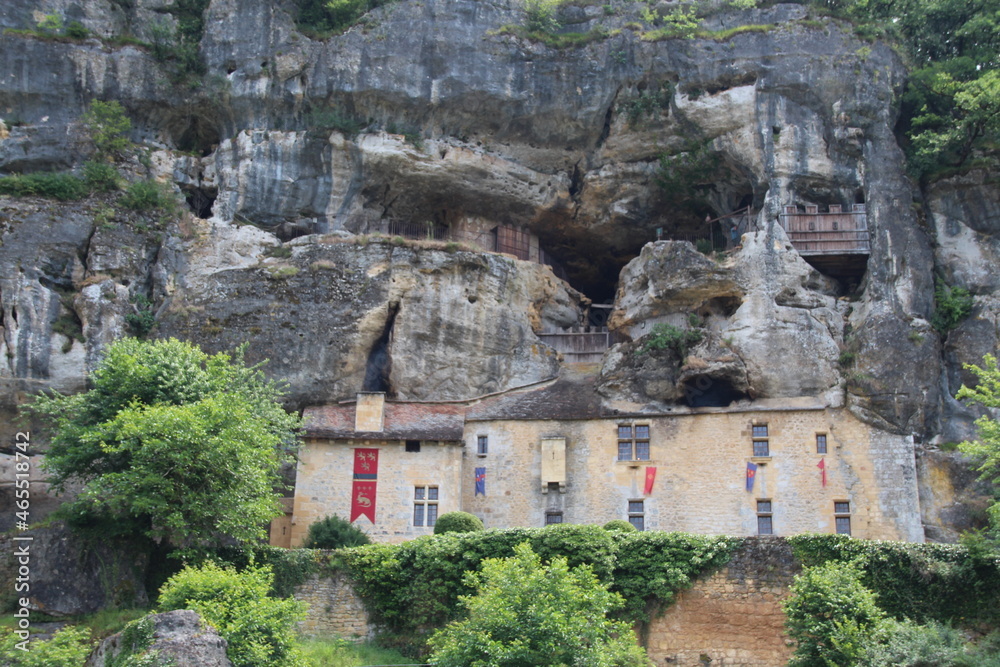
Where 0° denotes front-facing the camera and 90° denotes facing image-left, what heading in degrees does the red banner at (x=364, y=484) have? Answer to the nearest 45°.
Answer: approximately 0°

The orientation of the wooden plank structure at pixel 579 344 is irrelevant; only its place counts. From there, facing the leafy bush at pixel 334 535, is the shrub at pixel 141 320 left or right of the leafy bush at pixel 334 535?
right

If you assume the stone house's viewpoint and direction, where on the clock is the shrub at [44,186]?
The shrub is roughly at 3 o'clock from the stone house.

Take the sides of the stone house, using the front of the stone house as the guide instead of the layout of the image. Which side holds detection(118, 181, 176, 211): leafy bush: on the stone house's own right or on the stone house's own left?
on the stone house's own right

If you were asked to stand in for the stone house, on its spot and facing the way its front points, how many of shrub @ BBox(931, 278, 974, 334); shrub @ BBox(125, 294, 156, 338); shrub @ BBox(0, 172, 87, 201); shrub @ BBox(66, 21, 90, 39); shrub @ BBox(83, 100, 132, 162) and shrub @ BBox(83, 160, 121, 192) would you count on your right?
5

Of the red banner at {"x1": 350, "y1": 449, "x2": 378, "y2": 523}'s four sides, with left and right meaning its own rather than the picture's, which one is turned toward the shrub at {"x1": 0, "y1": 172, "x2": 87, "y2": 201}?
right

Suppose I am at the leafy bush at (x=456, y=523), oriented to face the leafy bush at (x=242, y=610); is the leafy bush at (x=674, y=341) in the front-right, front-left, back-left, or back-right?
back-left

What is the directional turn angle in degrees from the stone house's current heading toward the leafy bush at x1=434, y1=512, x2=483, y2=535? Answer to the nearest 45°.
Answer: approximately 45° to its right

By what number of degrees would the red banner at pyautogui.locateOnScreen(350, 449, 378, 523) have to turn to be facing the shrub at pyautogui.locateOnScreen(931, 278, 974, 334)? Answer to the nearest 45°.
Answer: approximately 90° to its left

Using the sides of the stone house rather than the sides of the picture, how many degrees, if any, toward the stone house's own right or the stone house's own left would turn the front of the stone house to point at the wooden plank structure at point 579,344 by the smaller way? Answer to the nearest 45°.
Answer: approximately 180°

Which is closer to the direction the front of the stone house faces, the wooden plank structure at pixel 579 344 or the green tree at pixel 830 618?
the green tree
